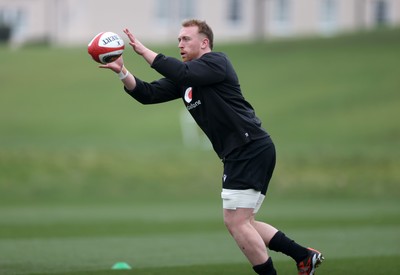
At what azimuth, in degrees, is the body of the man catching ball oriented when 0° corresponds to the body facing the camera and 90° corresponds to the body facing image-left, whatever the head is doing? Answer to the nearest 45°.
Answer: approximately 90°
